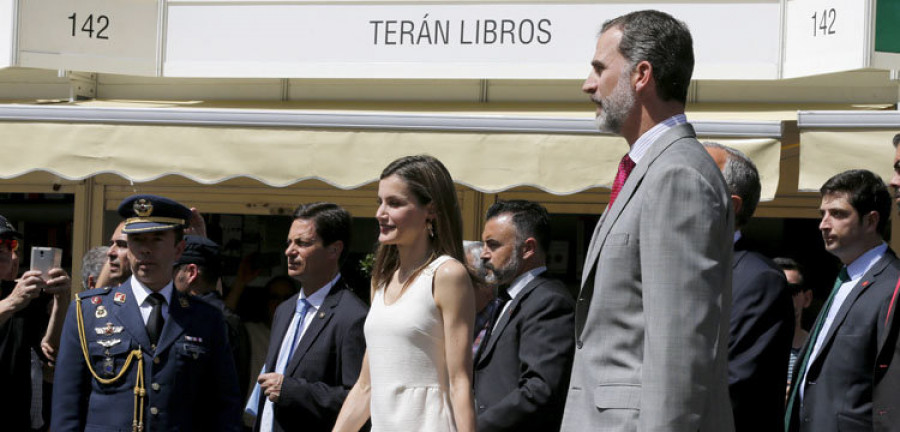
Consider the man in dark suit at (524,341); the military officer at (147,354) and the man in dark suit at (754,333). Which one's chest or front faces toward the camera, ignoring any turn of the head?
the military officer

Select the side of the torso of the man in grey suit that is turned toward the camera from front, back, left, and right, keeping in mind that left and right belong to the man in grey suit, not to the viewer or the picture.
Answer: left

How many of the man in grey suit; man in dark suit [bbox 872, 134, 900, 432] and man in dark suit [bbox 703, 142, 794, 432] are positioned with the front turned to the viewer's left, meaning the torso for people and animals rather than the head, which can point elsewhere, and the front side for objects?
3

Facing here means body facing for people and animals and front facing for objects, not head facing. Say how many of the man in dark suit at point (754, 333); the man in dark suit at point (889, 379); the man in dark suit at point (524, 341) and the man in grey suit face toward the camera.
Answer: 0

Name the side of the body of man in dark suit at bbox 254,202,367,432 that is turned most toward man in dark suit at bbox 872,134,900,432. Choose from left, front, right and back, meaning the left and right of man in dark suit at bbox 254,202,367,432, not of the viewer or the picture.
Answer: left

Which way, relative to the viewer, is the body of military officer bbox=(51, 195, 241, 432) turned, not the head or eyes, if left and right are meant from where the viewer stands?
facing the viewer

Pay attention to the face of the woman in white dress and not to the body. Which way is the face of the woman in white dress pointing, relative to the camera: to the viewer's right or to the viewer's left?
to the viewer's left

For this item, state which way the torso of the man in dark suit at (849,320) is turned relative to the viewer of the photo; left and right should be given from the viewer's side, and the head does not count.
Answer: facing the viewer and to the left of the viewer

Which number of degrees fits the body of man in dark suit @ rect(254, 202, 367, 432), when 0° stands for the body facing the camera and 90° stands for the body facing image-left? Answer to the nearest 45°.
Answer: approximately 45°

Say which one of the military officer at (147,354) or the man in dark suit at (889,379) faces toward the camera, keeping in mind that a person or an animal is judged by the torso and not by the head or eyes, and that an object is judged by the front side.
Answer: the military officer

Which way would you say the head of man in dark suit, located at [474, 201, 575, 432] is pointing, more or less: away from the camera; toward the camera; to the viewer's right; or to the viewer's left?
to the viewer's left

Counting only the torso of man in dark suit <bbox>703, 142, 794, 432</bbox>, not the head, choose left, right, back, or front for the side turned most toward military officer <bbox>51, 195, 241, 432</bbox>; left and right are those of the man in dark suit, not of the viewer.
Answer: front

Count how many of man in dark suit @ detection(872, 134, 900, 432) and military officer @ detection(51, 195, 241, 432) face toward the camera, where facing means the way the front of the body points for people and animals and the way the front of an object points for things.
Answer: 1

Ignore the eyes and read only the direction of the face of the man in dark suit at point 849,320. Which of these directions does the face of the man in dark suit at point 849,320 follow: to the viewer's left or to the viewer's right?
to the viewer's left

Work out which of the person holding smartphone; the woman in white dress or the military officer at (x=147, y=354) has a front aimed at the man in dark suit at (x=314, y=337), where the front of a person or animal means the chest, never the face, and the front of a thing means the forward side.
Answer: the person holding smartphone

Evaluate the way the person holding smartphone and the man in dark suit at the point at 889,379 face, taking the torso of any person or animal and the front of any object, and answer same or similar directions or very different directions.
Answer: very different directions

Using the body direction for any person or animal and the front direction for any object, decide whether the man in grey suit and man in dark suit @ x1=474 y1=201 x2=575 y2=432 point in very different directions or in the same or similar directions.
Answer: same or similar directions

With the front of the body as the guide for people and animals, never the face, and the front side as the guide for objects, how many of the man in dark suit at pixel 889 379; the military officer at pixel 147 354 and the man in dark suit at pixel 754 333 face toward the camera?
1

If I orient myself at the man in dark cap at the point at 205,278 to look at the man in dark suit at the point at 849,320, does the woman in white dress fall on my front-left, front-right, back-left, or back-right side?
front-right

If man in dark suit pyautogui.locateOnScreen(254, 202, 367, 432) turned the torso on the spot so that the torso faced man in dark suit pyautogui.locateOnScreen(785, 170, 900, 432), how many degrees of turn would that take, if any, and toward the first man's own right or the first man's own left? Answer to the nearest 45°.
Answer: approximately 135° to the first man's own left

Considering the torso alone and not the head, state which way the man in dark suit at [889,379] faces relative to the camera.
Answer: to the viewer's left
